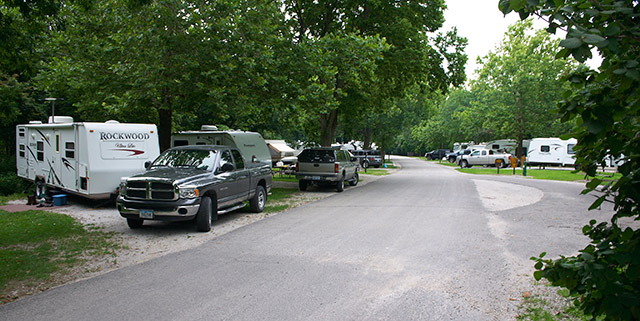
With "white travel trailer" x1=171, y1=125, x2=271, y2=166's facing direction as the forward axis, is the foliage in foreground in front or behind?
in front

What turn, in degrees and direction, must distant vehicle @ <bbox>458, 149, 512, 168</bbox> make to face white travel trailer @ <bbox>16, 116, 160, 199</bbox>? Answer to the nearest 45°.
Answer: approximately 90° to its left

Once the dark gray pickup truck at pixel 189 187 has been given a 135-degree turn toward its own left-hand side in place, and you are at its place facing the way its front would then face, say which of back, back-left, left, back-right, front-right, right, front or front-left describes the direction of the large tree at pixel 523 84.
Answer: front-left

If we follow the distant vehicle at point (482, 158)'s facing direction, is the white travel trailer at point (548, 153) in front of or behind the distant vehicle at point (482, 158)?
behind

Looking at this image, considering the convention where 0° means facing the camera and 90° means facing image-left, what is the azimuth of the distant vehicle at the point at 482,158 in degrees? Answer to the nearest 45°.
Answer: approximately 90°

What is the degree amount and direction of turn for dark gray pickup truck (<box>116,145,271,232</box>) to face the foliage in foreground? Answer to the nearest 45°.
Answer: approximately 45° to its left

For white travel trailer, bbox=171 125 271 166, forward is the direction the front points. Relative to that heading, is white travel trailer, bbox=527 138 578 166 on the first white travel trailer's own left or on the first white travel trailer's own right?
on the first white travel trailer's own left
